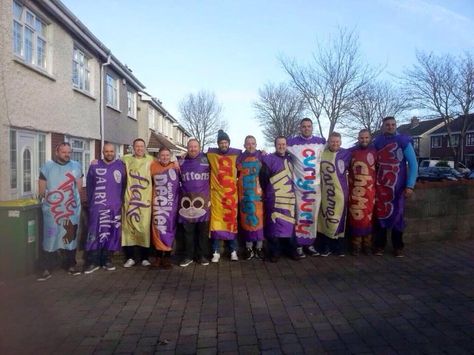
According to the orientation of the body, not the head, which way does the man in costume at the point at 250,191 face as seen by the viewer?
toward the camera

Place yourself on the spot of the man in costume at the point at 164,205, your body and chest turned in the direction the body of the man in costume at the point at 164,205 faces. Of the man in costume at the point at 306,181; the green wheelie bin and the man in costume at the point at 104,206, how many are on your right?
2

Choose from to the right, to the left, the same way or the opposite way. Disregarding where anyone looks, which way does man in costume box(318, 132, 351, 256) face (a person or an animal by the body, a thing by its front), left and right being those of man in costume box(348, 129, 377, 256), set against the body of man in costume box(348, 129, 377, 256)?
the same way

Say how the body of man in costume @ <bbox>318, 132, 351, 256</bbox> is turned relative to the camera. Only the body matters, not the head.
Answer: toward the camera

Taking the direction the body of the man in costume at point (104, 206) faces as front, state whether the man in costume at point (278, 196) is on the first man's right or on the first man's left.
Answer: on the first man's left

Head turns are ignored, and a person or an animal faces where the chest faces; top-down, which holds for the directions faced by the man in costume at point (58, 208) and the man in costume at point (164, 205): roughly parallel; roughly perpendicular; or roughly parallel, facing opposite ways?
roughly parallel

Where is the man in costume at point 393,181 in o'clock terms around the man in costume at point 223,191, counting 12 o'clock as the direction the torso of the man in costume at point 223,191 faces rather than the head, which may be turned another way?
the man in costume at point 393,181 is roughly at 9 o'clock from the man in costume at point 223,191.

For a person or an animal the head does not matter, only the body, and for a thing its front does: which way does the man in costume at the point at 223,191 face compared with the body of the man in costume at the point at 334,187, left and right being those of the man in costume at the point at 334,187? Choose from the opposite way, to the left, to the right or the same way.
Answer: the same way

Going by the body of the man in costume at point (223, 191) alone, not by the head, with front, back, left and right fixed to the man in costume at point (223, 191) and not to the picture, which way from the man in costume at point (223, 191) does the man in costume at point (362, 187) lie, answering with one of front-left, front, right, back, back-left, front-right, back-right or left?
left

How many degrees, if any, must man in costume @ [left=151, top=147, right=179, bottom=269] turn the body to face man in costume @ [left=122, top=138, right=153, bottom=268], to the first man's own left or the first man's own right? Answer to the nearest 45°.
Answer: approximately 90° to the first man's own right

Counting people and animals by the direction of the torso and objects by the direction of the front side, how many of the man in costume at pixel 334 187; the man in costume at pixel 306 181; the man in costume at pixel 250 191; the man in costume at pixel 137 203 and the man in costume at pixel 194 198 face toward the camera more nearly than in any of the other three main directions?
5

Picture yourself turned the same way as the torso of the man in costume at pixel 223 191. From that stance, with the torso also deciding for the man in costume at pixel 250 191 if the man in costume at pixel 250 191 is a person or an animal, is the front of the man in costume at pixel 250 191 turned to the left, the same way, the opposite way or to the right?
the same way

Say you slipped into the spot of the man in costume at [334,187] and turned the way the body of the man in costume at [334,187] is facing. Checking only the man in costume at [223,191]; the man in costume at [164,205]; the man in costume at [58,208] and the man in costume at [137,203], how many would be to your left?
0

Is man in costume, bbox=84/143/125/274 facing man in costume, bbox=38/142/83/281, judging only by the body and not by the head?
no

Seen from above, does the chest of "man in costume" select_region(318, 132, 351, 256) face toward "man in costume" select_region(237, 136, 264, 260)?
no

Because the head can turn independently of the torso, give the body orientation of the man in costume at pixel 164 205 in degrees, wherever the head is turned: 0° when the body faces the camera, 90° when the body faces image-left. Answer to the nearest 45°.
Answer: approximately 0°

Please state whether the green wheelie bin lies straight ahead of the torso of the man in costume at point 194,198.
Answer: no

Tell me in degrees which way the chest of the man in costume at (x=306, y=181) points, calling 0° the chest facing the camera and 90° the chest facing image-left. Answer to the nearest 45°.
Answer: approximately 0°
